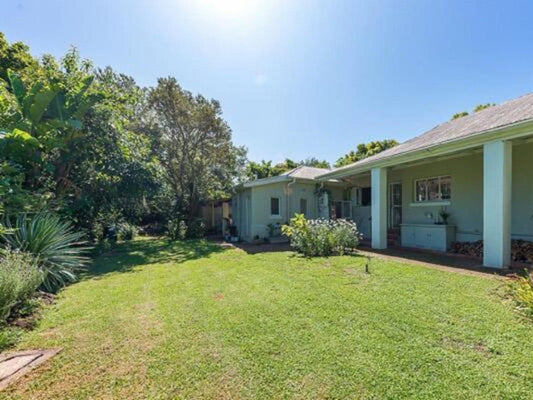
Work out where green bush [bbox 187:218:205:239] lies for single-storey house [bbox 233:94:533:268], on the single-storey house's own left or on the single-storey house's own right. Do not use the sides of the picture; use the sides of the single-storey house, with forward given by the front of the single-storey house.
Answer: on the single-storey house's own right

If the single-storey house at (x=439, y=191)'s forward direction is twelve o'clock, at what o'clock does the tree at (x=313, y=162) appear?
The tree is roughly at 4 o'clock from the single-storey house.

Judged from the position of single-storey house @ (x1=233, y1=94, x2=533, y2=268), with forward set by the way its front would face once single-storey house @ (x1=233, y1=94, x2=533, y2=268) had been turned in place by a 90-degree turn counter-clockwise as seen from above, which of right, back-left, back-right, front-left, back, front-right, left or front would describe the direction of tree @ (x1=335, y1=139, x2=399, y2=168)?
back-left

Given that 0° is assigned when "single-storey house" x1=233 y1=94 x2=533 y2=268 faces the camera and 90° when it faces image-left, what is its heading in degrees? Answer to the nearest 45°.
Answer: approximately 45°

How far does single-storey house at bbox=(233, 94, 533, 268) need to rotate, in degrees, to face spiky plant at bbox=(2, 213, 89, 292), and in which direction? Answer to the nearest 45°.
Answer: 0° — it already faces it

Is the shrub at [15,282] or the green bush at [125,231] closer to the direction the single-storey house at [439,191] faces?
the shrub

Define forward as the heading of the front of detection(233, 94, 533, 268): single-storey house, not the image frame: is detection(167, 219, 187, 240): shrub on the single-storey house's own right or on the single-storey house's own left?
on the single-storey house's own right

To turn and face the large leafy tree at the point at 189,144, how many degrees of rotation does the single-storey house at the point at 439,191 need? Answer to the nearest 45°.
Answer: approximately 45° to its right

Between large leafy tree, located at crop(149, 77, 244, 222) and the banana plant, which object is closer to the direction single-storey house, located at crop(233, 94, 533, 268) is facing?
the banana plant

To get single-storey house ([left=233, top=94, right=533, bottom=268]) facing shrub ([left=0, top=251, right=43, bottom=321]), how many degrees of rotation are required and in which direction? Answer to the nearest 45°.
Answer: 0° — it already faces it

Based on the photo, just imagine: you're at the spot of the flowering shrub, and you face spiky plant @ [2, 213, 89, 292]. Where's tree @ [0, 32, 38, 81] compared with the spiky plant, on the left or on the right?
right
